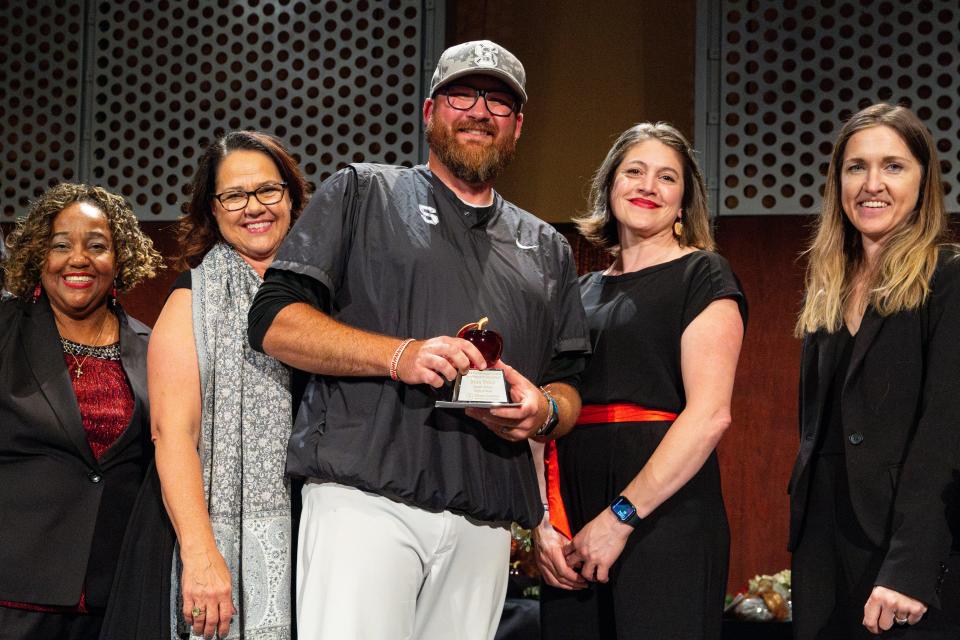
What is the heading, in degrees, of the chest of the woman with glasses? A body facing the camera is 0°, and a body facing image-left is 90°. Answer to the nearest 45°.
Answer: approximately 315°

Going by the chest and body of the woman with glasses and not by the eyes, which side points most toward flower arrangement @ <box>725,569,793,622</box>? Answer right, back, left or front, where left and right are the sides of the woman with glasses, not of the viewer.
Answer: left

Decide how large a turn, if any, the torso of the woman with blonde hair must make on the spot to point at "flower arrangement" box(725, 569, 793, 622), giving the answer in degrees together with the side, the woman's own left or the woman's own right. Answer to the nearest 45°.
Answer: approximately 135° to the woman's own right

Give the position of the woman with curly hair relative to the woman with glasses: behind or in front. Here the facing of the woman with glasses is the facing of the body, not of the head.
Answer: behind

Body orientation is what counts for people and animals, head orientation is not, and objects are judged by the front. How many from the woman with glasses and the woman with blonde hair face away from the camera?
0

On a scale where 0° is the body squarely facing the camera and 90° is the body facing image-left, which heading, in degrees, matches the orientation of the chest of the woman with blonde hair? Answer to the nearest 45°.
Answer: approximately 45°

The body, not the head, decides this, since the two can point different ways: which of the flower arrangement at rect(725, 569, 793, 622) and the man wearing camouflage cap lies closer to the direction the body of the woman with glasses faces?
the man wearing camouflage cap

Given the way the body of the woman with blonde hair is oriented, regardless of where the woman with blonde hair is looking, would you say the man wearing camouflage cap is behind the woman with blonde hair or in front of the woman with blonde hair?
in front

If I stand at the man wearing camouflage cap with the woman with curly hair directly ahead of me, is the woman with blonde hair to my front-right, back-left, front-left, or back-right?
back-right
